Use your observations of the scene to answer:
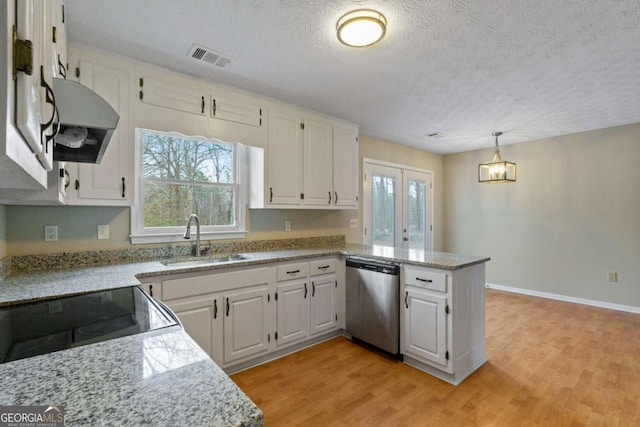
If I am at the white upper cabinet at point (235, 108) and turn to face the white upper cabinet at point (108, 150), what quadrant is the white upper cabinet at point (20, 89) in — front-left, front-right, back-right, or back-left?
front-left

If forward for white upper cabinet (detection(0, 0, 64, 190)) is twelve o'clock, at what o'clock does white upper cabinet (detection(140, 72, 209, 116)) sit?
white upper cabinet (detection(140, 72, 209, 116)) is roughly at 10 o'clock from white upper cabinet (detection(0, 0, 64, 190)).

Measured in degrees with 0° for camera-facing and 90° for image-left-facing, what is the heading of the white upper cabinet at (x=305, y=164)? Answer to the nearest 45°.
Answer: approximately 315°

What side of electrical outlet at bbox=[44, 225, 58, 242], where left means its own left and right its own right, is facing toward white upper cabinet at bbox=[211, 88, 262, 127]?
left

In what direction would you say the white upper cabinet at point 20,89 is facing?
to the viewer's right

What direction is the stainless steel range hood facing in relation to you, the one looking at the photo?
facing to the right of the viewer

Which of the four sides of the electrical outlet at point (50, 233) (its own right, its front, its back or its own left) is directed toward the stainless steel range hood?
front

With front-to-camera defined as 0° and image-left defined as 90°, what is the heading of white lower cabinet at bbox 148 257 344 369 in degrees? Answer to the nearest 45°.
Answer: approximately 315°

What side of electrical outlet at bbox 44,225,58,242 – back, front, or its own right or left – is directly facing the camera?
front

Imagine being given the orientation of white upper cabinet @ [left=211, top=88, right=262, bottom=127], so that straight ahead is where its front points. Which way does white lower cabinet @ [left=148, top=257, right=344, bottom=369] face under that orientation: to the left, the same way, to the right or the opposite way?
the same way

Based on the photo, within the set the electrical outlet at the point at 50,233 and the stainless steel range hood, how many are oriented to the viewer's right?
1

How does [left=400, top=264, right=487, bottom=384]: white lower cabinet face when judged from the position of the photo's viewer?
facing the viewer and to the left of the viewer

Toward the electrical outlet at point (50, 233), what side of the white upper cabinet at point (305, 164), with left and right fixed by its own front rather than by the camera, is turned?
right

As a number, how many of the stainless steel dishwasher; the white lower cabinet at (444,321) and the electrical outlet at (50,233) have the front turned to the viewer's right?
0

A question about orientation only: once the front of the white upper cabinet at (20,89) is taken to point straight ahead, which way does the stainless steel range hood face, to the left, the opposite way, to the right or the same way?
the same way

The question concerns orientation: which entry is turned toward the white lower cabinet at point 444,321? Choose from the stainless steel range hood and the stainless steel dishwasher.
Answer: the stainless steel range hood
